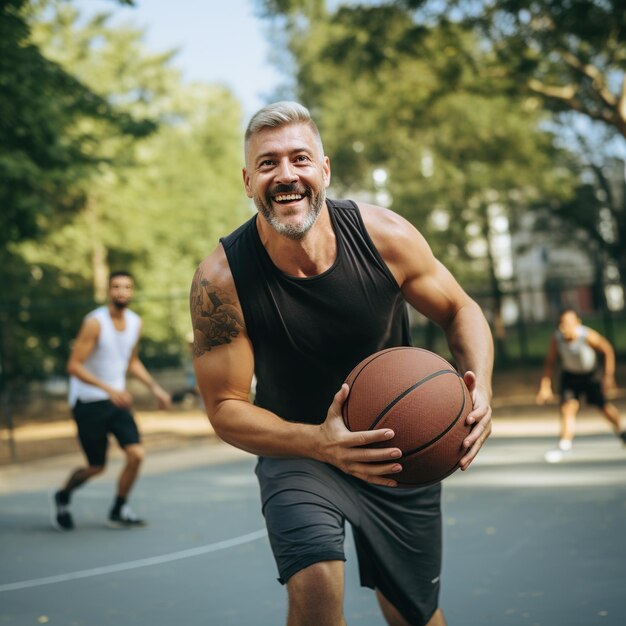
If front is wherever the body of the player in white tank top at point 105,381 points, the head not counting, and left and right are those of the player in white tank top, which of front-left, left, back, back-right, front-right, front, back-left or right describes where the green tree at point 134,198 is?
back-left

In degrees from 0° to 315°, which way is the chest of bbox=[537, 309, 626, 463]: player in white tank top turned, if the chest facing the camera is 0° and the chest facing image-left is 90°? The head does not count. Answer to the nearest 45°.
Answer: approximately 45°

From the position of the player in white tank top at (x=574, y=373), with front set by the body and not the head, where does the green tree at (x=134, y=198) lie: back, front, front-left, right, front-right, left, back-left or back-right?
right

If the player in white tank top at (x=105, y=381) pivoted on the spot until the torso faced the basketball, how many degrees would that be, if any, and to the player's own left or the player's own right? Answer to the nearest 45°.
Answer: approximately 45° to the player's own right

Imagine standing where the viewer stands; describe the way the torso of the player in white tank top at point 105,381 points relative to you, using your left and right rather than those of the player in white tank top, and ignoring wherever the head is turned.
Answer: facing the viewer and to the right of the viewer

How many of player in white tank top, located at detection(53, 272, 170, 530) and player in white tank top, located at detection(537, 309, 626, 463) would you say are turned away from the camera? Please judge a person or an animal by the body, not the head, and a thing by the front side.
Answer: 0

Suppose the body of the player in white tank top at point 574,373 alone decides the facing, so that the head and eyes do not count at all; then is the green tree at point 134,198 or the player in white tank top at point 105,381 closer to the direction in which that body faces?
the player in white tank top

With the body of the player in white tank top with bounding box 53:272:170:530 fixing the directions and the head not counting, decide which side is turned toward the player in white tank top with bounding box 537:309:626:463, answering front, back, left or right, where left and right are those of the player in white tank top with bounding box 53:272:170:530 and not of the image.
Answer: left

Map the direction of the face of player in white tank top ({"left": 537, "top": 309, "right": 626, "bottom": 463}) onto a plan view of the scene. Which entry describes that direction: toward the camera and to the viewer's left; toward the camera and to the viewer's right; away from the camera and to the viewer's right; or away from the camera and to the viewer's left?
toward the camera and to the viewer's left
